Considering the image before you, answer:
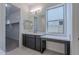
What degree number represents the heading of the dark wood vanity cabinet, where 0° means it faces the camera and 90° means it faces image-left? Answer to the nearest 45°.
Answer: approximately 45°

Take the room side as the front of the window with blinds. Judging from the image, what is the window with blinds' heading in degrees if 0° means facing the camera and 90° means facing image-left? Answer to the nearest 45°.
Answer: approximately 45°

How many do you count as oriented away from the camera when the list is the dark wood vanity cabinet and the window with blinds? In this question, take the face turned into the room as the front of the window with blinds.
0
